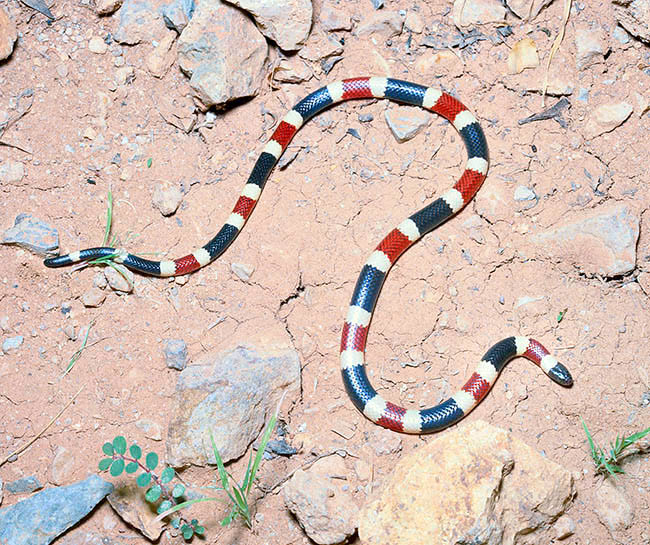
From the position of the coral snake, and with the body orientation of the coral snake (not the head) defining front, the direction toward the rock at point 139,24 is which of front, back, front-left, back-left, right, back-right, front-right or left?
back

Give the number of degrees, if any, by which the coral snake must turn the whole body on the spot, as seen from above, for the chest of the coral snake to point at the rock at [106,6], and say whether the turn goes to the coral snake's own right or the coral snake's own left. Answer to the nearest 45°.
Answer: approximately 180°

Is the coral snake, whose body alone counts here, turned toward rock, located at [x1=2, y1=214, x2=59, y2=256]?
no

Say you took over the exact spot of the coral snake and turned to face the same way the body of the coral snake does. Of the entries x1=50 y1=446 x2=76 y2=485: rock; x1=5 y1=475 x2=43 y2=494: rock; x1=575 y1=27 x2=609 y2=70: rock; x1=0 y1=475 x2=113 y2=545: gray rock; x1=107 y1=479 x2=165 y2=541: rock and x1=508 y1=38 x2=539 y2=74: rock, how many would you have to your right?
4

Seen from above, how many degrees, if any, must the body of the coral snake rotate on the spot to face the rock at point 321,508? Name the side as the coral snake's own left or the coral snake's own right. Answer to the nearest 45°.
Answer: approximately 45° to the coral snake's own right

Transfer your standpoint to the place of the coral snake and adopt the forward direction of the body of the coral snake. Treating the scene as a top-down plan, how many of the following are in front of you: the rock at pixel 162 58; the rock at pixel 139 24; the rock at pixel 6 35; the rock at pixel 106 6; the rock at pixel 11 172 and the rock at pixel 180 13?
0

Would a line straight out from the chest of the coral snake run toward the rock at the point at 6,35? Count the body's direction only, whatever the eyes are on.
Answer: no

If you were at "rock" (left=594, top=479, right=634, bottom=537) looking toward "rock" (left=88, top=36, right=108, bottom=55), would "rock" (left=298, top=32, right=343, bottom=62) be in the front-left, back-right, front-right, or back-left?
front-right

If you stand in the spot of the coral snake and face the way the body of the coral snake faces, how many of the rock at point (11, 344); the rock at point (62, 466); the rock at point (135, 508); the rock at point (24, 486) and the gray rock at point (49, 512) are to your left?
0

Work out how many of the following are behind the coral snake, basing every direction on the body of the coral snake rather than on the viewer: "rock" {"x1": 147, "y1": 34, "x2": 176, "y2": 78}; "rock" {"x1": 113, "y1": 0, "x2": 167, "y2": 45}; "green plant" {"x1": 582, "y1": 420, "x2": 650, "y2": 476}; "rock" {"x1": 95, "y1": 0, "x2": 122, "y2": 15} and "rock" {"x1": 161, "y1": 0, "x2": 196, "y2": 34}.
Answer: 4

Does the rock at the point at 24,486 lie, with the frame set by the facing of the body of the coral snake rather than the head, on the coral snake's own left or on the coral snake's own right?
on the coral snake's own right

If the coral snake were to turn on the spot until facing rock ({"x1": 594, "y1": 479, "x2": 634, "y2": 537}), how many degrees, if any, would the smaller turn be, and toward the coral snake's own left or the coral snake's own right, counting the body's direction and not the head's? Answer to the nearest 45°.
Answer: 0° — it already faces it

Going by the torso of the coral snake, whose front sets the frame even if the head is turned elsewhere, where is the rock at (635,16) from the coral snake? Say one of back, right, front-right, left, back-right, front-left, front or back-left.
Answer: left

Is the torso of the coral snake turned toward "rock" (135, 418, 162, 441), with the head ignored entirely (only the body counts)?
no

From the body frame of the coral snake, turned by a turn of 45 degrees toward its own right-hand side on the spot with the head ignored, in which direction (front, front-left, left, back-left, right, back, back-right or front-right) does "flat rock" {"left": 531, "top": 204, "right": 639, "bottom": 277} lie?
left

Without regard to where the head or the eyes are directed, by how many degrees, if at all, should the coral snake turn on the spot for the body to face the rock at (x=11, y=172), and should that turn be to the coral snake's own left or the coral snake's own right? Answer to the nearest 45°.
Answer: approximately 135° to the coral snake's own right

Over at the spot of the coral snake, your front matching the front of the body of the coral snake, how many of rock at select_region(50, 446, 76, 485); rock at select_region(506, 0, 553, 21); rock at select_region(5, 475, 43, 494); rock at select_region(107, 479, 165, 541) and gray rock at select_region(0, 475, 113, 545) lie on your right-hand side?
4

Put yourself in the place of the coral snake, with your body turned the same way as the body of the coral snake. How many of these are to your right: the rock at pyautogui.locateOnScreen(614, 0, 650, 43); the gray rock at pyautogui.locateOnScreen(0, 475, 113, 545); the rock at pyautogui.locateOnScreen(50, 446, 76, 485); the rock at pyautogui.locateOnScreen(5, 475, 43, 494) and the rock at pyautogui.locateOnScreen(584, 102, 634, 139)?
3

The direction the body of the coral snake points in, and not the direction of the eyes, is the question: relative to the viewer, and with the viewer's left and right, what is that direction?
facing the viewer and to the right of the viewer

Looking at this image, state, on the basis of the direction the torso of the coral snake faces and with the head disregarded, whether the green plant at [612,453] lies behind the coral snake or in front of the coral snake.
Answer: in front
